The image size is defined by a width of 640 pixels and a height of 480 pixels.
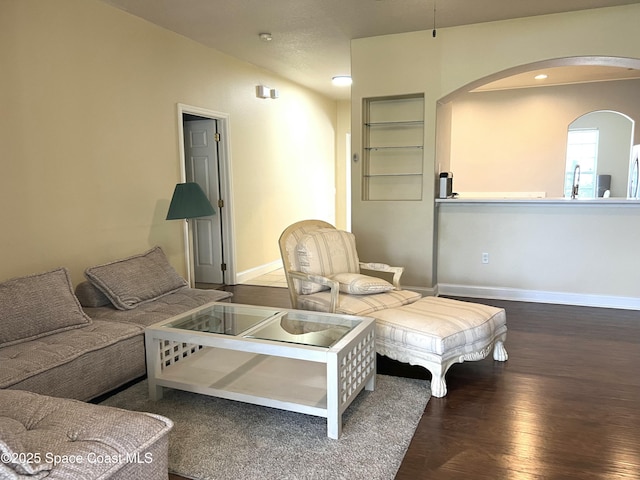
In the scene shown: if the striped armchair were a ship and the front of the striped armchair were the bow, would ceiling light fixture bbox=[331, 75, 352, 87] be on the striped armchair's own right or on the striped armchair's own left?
on the striped armchair's own left

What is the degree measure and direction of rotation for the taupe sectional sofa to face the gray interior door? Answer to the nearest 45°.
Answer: approximately 90° to its left

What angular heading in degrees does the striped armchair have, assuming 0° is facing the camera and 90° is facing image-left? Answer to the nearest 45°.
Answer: approximately 315°

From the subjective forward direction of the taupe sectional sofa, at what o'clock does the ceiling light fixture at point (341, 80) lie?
The ceiling light fixture is roughly at 9 o'clock from the taupe sectional sofa.

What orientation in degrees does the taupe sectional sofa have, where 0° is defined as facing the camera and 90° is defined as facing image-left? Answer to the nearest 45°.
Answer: approximately 315°

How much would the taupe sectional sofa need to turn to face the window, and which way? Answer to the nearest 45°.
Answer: approximately 45° to its left

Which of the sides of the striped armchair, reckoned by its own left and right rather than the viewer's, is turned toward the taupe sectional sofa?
right
